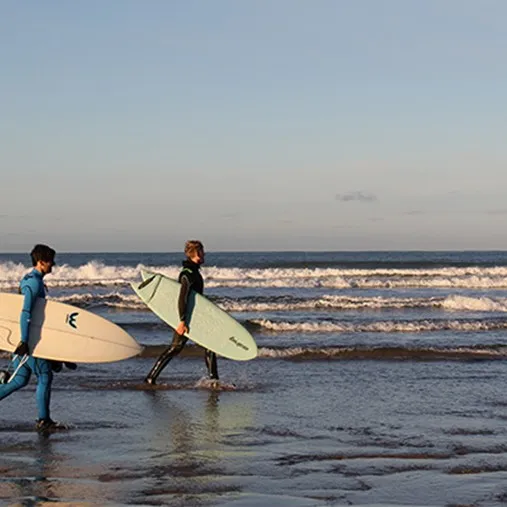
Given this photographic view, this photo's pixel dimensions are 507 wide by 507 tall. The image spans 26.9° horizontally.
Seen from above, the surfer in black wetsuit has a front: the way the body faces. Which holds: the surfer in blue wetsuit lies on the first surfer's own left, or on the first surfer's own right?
on the first surfer's own right

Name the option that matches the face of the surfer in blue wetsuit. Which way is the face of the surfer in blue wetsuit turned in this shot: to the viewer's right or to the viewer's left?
to the viewer's right

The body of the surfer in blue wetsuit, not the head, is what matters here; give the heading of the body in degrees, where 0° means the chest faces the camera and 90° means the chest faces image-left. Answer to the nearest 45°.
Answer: approximately 270°

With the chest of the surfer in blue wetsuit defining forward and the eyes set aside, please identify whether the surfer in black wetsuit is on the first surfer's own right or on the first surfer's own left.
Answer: on the first surfer's own left

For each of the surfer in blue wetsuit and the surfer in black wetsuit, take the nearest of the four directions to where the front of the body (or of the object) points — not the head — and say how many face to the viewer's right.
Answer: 2

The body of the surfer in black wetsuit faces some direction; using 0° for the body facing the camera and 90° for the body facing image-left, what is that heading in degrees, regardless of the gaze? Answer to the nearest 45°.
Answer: approximately 270°
